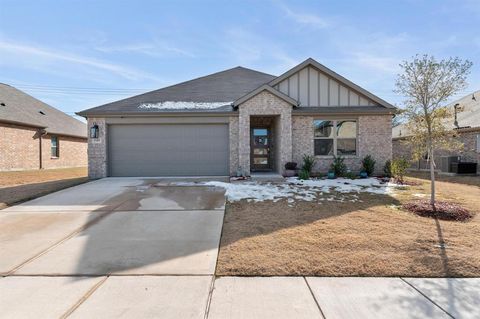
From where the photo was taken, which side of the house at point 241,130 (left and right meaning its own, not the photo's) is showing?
front

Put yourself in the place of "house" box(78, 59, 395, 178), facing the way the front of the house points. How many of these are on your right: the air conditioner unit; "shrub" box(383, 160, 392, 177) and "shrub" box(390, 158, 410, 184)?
0

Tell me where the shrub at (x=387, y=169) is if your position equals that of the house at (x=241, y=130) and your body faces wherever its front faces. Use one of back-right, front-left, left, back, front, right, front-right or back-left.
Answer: left

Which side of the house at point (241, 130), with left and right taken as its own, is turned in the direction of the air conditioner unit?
left

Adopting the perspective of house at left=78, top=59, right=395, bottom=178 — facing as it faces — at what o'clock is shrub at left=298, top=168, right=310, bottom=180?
The shrub is roughly at 10 o'clock from the house.

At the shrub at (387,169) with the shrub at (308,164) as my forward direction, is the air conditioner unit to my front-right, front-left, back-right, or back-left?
back-right

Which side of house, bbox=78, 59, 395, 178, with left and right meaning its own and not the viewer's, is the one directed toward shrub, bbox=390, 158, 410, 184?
left

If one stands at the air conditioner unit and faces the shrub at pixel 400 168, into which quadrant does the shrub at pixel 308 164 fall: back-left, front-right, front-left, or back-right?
front-right
